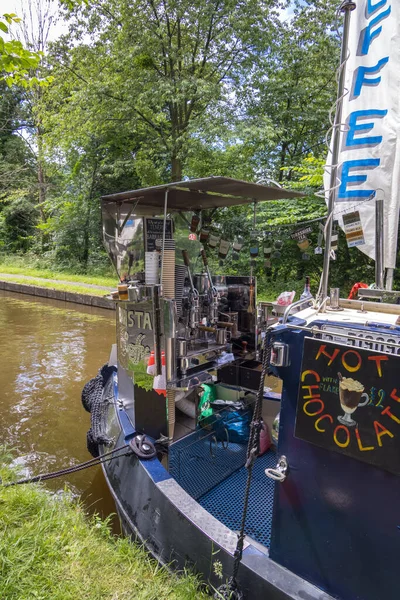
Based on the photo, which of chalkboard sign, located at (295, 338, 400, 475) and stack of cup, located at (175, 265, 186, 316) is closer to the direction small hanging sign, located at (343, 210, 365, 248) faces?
the chalkboard sign

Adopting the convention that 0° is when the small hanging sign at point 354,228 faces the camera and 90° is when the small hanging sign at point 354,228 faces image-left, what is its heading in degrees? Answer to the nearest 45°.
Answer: approximately 0°

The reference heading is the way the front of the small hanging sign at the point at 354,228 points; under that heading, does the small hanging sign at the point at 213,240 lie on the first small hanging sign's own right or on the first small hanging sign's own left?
on the first small hanging sign's own right

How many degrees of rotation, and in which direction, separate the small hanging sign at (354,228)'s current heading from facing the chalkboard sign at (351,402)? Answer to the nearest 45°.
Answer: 0° — it already faces it

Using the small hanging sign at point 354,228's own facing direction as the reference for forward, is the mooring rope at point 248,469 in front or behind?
in front

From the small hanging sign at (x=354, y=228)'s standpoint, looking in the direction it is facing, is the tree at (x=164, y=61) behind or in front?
behind

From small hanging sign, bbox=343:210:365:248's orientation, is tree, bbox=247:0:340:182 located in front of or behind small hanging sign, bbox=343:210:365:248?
behind

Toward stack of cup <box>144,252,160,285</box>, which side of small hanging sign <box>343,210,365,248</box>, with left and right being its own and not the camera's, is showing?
right

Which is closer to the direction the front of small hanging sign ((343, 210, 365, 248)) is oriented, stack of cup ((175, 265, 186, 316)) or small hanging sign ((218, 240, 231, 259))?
the stack of cup
